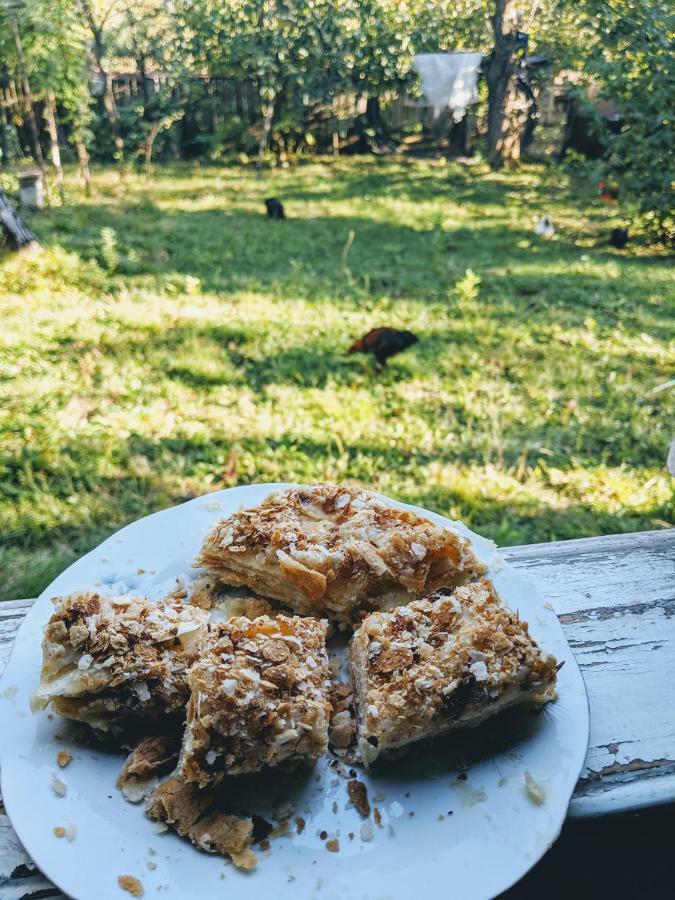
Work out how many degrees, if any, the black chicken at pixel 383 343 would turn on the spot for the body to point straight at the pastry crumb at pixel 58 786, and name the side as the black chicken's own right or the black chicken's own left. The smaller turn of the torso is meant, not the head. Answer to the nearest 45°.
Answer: approximately 90° to the black chicken's own left

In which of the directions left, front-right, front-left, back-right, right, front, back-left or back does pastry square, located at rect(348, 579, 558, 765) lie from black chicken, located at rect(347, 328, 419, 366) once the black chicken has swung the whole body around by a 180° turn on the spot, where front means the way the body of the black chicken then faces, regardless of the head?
right

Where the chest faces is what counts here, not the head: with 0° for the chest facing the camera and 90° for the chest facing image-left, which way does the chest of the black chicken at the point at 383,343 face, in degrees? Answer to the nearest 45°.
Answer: approximately 90°

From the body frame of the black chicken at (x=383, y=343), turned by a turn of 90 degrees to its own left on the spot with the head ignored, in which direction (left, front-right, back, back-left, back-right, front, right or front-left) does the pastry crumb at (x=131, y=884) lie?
front

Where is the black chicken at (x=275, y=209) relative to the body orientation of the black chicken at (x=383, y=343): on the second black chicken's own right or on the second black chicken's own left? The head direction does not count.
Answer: on the second black chicken's own right

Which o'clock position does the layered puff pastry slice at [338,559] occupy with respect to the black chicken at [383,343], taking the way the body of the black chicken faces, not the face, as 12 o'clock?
The layered puff pastry slice is roughly at 9 o'clock from the black chicken.

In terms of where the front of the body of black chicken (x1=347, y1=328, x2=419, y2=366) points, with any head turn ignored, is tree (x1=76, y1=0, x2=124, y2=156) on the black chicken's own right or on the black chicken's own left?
on the black chicken's own right

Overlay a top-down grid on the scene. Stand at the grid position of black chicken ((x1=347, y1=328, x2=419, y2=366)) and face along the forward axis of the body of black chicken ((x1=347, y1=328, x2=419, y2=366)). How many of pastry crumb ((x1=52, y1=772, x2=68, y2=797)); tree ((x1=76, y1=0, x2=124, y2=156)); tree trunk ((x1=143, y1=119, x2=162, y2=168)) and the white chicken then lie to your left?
1

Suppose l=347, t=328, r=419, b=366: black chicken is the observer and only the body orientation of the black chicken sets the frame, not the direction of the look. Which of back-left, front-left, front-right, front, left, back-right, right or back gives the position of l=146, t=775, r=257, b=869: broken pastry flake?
left

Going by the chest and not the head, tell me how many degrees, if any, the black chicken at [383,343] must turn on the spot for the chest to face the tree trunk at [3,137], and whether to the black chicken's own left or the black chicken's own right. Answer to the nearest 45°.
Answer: approximately 45° to the black chicken's own right

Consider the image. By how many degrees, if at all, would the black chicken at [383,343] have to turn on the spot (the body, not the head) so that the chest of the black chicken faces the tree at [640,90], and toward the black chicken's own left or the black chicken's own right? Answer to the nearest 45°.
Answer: approximately 135° to the black chicken's own right

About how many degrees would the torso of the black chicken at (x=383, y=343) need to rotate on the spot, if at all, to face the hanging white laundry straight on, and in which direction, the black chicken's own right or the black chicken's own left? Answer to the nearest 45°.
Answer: approximately 90° to the black chicken's own right

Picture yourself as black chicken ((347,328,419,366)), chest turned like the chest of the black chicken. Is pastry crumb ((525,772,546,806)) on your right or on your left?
on your left

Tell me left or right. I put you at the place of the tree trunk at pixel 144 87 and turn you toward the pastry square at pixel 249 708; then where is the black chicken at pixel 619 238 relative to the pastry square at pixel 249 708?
left

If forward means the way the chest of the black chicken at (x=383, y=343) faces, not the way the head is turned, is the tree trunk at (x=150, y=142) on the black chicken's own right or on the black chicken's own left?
on the black chicken's own right

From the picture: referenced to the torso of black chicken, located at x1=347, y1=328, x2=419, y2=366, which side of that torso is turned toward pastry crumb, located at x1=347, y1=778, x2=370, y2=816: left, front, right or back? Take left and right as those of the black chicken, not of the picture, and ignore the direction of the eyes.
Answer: left
